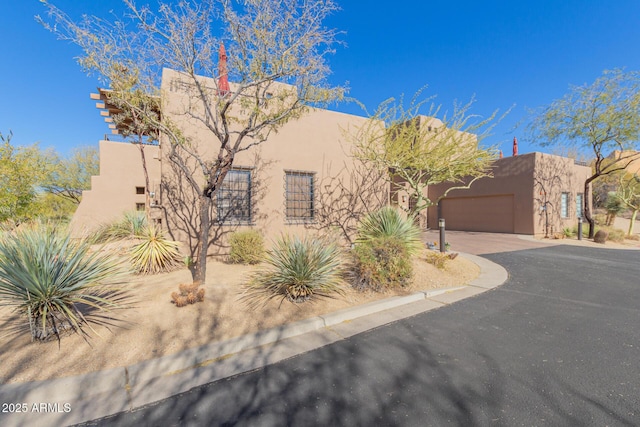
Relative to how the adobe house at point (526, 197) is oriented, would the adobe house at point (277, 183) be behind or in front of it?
in front

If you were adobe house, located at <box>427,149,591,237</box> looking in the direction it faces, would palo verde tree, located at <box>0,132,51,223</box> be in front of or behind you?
in front

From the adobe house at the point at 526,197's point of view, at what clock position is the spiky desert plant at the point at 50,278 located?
The spiky desert plant is roughly at 11 o'clock from the adobe house.

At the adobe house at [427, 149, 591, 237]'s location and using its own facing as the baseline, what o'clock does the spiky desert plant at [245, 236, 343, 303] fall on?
The spiky desert plant is roughly at 11 o'clock from the adobe house.

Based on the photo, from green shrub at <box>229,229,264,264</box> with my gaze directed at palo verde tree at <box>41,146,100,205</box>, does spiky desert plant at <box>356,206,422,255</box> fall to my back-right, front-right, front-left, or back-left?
back-right

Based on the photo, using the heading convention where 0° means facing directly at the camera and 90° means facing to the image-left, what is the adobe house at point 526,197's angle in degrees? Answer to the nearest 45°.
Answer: approximately 45°

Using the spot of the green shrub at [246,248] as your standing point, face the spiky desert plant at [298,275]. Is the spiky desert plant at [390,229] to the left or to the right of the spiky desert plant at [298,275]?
left

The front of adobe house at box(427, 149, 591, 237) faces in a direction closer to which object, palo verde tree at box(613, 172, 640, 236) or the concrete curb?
the concrete curb

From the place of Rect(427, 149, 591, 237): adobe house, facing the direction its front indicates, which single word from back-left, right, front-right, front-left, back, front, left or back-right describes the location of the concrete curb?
front-left
